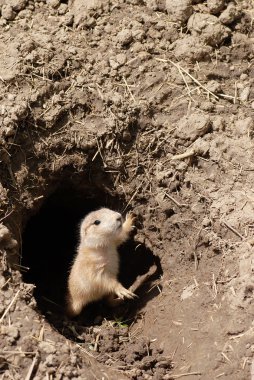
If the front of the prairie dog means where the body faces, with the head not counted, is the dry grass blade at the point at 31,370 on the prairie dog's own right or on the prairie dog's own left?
on the prairie dog's own right
